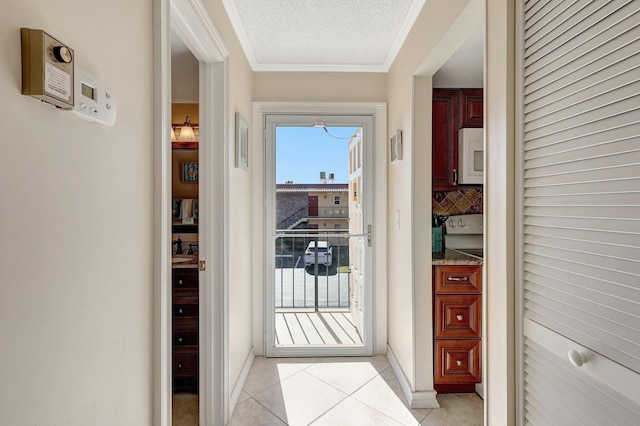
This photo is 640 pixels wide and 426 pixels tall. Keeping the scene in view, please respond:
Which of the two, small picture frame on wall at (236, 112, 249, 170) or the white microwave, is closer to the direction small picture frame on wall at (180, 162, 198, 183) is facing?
the small picture frame on wall

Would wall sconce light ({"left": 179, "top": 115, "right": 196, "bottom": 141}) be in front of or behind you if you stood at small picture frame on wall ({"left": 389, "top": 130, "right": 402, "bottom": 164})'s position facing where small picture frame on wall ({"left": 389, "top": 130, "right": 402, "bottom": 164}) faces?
in front

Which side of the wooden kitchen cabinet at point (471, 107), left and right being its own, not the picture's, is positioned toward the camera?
front

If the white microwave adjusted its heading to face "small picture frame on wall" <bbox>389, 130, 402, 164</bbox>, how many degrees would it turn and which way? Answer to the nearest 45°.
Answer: approximately 45° to its right

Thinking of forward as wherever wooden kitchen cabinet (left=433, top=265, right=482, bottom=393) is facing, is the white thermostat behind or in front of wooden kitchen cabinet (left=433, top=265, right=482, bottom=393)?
in front

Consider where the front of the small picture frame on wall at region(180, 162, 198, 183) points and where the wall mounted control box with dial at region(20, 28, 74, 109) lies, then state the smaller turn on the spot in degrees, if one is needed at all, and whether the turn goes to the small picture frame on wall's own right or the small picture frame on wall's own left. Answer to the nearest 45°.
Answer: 0° — it already faces it

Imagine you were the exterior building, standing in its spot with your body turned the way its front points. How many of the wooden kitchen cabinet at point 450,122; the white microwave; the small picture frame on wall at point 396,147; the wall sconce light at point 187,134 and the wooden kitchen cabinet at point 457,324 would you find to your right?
0

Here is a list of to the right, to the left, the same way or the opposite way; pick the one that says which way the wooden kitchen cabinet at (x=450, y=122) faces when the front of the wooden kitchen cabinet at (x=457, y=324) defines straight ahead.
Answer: the same way

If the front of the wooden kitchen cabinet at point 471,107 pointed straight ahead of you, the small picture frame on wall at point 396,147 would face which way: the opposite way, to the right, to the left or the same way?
to the right

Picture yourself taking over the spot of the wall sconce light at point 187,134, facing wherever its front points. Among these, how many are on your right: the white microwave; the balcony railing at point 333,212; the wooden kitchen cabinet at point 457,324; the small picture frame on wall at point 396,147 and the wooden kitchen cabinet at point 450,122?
0

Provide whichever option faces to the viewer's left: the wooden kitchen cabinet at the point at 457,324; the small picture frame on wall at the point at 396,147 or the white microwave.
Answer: the small picture frame on wall

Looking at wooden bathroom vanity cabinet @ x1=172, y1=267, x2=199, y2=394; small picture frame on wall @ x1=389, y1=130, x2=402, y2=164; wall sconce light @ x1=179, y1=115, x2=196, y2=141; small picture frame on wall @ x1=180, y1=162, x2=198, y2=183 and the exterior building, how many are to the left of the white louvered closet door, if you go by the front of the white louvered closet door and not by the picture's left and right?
0

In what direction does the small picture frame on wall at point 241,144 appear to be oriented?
to the viewer's right

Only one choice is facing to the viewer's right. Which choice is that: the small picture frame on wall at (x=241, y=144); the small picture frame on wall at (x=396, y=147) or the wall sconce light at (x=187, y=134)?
the small picture frame on wall at (x=241, y=144)

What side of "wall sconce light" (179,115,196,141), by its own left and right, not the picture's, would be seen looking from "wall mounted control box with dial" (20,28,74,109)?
front

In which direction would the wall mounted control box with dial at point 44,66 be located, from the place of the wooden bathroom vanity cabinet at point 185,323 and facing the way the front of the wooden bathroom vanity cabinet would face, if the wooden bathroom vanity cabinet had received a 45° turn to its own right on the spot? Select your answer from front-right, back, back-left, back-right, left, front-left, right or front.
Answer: front-left

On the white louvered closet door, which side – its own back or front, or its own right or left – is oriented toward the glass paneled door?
right

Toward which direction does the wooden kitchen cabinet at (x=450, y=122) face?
toward the camera

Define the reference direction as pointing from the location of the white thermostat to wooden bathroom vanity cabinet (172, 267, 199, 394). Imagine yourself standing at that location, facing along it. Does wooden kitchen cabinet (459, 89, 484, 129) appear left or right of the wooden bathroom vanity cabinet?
right

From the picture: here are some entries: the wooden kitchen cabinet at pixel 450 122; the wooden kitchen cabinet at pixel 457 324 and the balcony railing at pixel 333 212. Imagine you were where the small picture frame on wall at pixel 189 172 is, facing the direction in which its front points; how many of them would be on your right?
0

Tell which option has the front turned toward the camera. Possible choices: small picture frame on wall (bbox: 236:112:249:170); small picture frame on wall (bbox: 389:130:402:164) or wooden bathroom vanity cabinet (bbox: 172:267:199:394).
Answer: the wooden bathroom vanity cabinet

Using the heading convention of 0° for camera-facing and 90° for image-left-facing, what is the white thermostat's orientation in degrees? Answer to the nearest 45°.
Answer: approximately 315°
